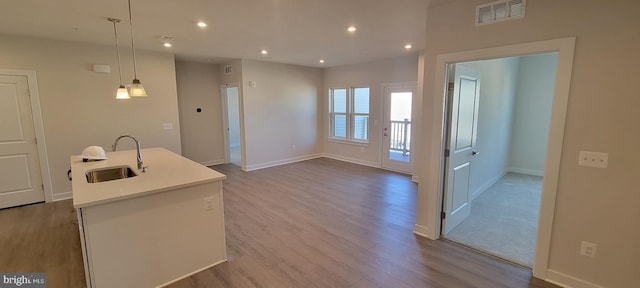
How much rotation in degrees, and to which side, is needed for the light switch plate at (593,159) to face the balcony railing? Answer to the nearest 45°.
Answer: approximately 135° to its right

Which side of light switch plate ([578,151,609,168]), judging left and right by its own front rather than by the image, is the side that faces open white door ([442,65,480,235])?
right

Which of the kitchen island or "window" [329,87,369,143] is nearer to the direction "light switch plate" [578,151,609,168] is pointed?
the kitchen island

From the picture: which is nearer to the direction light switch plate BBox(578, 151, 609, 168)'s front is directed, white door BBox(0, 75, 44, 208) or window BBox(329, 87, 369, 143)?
the white door

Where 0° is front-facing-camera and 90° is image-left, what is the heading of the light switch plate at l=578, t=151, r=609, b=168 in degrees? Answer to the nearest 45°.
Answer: approximately 0°

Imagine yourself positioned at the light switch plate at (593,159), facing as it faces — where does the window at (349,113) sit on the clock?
The window is roughly at 4 o'clock from the light switch plate.

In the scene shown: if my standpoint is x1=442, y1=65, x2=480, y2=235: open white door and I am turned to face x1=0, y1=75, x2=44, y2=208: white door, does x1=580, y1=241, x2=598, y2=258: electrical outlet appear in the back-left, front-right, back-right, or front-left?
back-left
